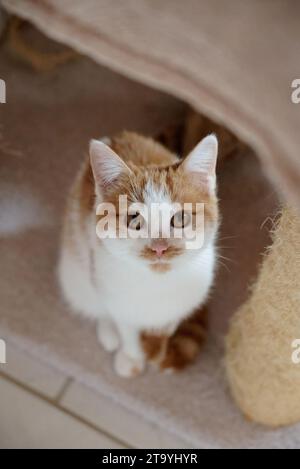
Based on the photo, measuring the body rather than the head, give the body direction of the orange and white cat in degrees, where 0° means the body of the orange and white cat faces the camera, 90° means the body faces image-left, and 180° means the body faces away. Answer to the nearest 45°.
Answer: approximately 0°
